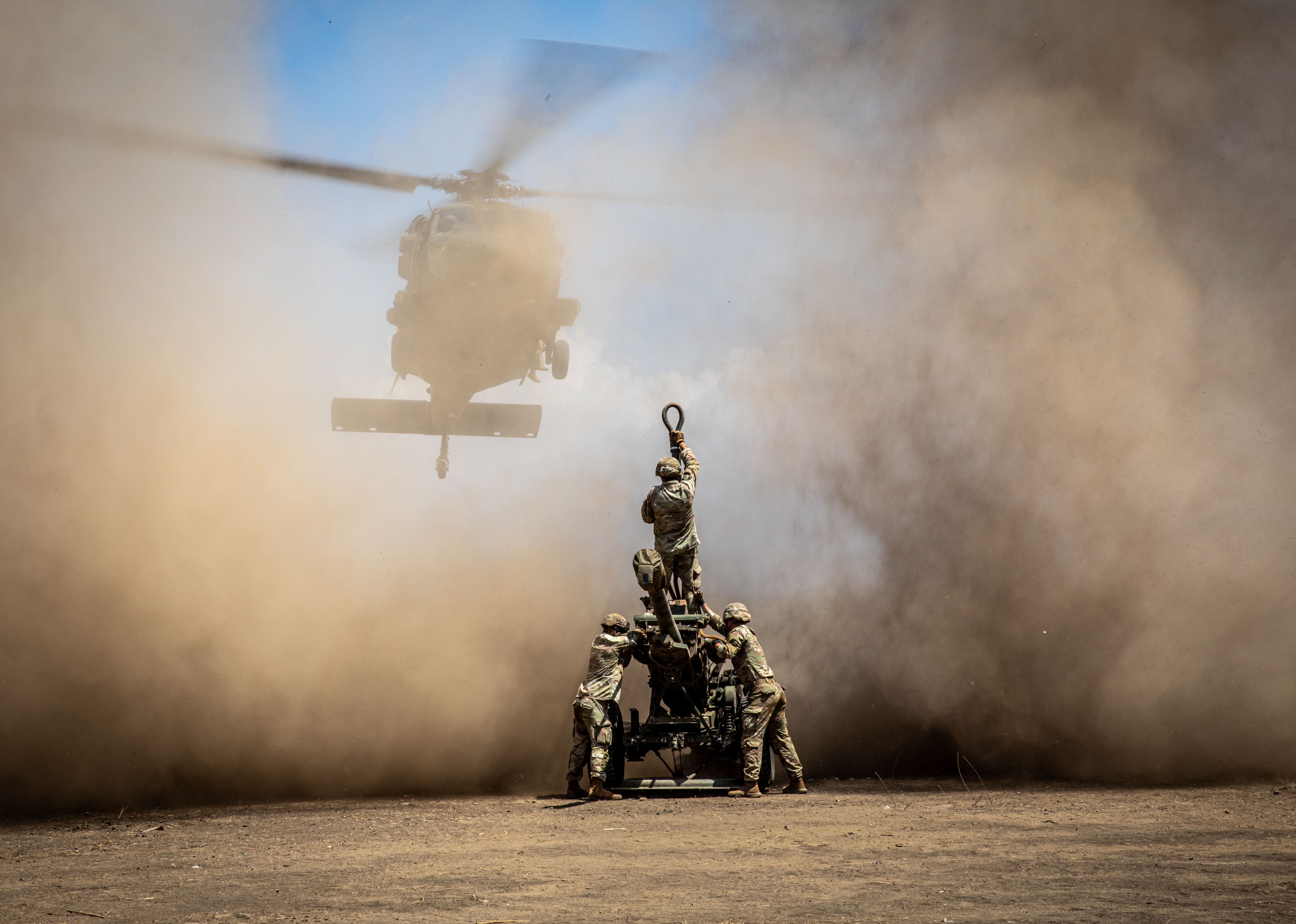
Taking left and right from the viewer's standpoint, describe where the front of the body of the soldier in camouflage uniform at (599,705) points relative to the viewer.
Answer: facing away from the viewer and to the right of the viewer

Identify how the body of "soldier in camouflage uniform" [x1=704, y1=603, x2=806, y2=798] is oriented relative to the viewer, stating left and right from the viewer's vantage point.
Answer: facing to the left of the viewer

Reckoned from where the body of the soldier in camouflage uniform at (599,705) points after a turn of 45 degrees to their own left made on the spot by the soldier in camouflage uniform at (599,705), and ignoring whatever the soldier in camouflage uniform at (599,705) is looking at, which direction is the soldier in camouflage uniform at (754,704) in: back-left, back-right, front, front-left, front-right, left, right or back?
right

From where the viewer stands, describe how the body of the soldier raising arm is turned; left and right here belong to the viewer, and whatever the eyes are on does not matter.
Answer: facing away from the viewer

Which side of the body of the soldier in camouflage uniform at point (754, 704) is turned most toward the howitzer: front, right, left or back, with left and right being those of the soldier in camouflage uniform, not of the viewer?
front
